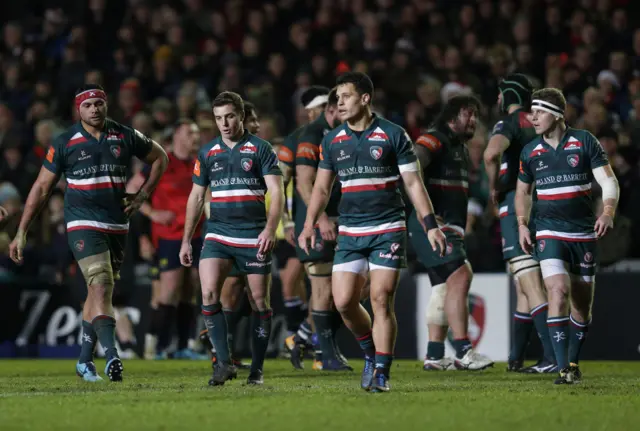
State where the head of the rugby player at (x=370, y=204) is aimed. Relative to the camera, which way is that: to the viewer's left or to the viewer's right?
to the viewer's left

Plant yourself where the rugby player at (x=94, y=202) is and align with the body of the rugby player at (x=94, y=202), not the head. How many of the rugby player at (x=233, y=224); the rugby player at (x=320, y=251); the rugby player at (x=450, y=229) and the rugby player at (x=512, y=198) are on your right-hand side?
0

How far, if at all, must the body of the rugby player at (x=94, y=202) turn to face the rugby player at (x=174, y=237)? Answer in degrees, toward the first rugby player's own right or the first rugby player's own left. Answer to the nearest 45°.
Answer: approximately 180°

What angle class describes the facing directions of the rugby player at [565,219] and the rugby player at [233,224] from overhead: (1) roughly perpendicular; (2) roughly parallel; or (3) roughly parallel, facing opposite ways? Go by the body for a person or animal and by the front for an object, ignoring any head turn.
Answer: roughly parallel

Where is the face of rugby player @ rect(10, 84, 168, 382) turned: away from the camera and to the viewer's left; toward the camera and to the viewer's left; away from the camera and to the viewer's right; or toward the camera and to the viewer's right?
toward the camera and to the viewer's right

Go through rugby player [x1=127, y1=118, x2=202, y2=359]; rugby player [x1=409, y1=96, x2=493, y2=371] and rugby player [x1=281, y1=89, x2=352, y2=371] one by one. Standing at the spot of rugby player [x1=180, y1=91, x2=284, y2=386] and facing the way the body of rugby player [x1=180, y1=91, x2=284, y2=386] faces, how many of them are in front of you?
0

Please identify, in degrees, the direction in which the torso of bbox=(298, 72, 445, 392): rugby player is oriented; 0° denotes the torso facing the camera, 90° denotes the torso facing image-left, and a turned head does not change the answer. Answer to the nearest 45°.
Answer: approximately 0°

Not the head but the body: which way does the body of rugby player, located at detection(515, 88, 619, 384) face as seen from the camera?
toward the camera

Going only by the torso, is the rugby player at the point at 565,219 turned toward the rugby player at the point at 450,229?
no

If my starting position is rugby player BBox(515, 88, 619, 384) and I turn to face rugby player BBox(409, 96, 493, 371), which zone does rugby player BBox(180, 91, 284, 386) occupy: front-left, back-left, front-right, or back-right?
front-left

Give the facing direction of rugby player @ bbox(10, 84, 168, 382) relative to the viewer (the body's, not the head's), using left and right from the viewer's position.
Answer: facing the viewer

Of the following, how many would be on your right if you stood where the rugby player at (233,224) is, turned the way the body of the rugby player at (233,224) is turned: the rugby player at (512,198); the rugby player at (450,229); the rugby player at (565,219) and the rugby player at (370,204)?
0

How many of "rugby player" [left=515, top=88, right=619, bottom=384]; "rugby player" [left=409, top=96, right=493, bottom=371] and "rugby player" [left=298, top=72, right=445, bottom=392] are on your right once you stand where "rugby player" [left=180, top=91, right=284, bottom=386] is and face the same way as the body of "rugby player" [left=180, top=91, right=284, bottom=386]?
0
